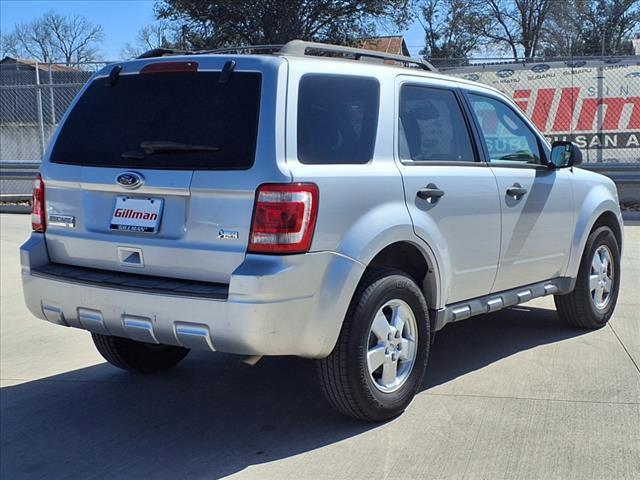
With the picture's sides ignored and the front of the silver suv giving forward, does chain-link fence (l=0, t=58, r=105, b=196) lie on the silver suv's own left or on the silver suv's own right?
on the silver suv's own left

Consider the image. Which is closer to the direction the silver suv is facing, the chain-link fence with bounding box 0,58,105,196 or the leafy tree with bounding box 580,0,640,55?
the leafy tree

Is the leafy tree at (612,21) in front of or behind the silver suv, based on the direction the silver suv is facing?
in front

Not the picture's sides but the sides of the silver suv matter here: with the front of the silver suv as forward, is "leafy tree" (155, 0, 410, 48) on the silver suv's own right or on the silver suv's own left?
on the silver suv's own left

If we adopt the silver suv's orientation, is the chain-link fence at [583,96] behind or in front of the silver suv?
in front

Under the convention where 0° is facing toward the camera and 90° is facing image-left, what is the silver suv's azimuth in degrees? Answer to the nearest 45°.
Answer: approximately 225°
